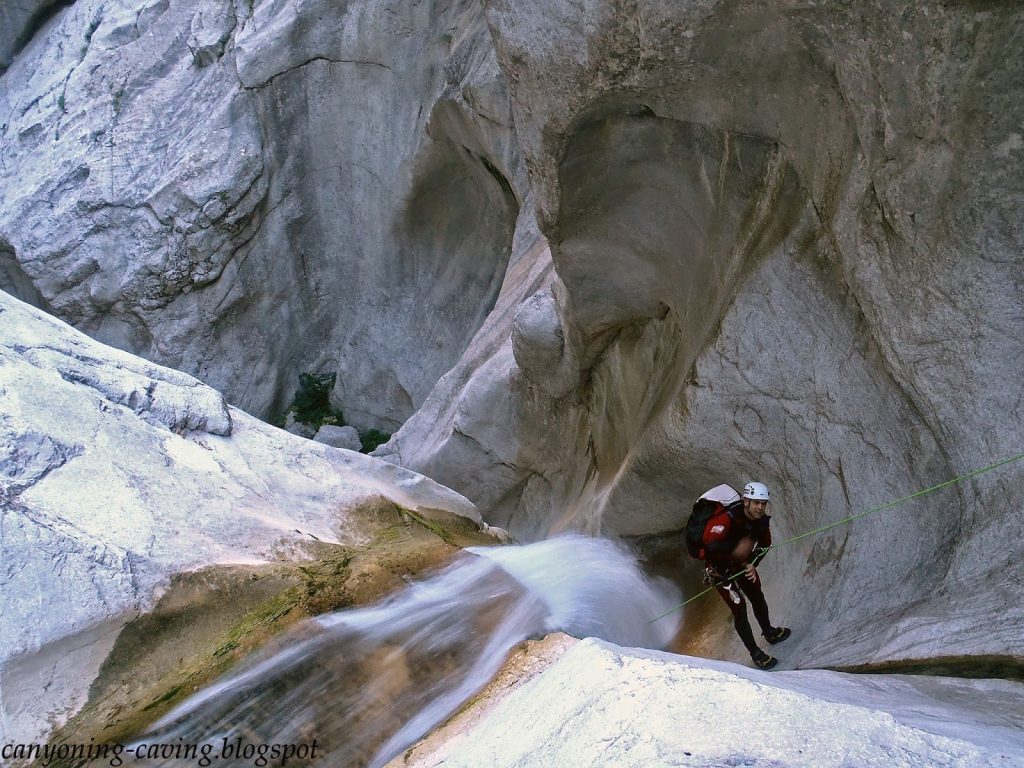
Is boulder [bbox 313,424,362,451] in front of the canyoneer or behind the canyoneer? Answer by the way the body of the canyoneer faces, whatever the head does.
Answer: behind

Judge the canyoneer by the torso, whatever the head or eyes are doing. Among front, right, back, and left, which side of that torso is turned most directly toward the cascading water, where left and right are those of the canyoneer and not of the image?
right

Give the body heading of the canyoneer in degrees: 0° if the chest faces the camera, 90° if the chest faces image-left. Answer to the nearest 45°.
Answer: approximately 315°
